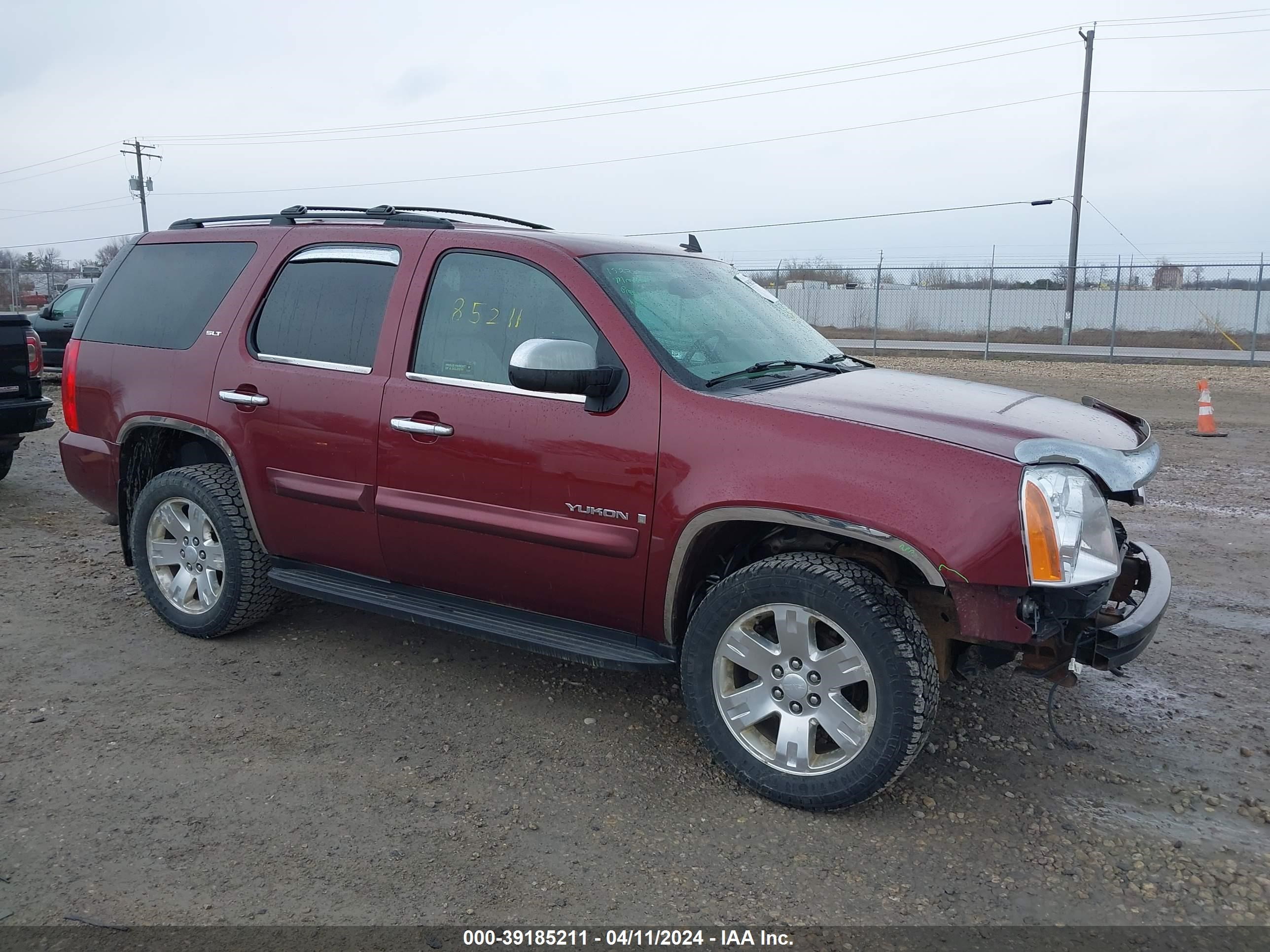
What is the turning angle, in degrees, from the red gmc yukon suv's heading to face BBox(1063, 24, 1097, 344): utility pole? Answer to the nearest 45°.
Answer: approximately 90° to its left

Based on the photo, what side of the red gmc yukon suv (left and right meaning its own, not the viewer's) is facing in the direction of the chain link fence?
left

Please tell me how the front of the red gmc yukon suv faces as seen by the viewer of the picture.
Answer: facing the viewer and to the right of the viewer

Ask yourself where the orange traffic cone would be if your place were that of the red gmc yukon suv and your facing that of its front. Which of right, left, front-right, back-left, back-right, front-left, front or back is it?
left

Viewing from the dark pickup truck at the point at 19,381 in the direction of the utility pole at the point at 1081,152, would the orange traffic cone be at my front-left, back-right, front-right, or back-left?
front-right

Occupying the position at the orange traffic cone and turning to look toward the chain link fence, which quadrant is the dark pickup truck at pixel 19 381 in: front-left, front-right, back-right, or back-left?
back-left

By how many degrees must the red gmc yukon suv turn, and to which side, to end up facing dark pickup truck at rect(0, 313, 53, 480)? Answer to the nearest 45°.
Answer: approximately 180°
